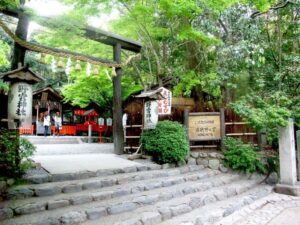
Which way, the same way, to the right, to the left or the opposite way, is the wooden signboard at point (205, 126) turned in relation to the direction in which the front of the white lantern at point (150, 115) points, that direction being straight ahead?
the same way

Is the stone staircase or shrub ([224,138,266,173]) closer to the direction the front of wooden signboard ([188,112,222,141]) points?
the stone staircase

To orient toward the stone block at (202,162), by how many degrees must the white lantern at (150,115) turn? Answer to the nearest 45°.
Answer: approximately 90° to its left

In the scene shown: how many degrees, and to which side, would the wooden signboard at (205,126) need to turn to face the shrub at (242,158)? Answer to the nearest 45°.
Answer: approximately 45° to its left

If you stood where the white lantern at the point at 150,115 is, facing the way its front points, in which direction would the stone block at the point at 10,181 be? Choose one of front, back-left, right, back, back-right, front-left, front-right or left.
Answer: front-right

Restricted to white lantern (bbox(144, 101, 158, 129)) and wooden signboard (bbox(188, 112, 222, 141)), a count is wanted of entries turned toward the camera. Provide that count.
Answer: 2

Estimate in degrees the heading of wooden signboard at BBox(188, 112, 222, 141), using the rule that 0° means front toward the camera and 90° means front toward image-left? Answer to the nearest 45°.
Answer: approximately 0°

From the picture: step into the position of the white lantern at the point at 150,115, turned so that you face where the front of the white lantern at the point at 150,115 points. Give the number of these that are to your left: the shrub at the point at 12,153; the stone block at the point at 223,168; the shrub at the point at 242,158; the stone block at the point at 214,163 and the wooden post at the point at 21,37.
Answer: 3

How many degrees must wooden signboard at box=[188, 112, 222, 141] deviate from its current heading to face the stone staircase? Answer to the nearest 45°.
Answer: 0° — it already faces it

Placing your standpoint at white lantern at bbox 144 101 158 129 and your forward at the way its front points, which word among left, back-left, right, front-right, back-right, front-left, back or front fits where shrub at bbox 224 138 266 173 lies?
left

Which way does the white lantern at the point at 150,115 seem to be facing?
toward the camera

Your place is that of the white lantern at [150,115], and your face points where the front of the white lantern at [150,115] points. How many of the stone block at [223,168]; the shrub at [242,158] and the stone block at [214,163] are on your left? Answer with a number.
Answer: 3

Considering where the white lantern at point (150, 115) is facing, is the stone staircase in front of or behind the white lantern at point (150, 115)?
in front
